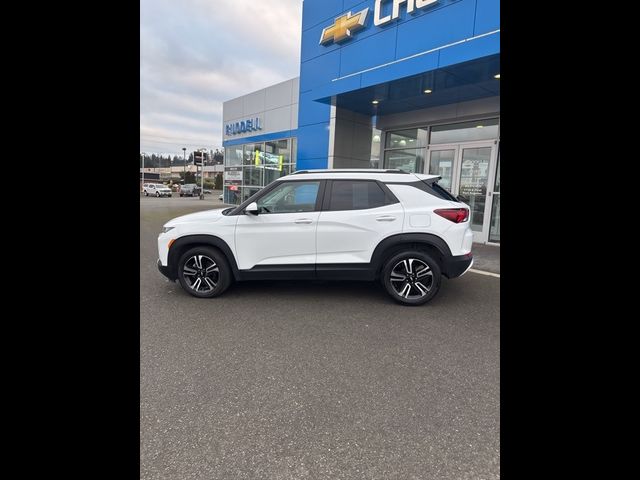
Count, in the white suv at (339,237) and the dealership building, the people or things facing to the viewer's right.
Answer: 0

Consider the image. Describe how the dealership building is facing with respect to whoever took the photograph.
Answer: facing the viewer and to the left of the viewer

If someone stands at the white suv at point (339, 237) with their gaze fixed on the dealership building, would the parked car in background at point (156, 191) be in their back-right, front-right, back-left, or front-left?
front-left

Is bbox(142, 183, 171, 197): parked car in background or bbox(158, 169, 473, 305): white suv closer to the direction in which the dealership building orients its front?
the white suv

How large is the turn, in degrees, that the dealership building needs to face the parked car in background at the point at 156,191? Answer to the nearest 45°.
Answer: approximately 90° to its right

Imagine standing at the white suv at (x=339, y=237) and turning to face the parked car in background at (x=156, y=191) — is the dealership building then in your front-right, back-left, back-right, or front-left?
front-right

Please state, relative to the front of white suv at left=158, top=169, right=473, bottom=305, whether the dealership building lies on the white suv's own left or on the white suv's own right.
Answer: on the white suv's own right

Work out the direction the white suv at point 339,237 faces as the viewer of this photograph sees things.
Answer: facing to the left of the viewer
